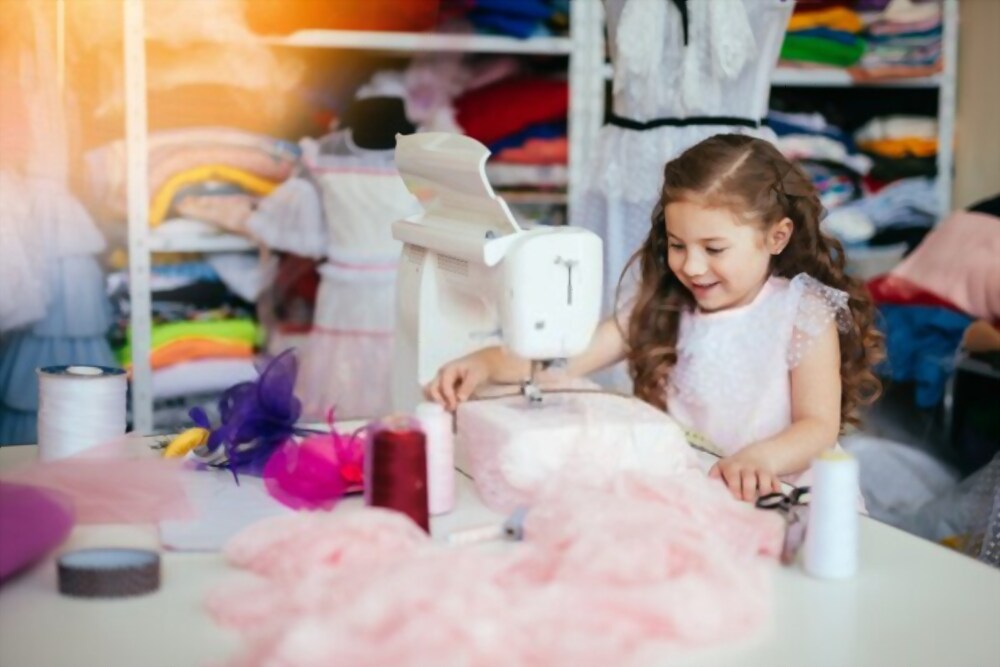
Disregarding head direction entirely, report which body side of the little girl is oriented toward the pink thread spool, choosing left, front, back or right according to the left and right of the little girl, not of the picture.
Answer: front

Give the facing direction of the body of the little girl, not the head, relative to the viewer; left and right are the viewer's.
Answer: facing the viewer and to the left of the viewer

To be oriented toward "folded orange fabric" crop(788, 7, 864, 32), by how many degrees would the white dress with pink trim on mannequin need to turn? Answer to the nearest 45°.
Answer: approximately 90° to its left

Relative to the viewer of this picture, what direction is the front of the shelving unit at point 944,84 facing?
facing the viewer

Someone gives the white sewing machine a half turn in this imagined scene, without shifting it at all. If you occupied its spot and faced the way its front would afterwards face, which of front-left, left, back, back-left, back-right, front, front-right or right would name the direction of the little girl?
back

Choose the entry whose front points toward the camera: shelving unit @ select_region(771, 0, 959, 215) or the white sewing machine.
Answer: the shelving unit

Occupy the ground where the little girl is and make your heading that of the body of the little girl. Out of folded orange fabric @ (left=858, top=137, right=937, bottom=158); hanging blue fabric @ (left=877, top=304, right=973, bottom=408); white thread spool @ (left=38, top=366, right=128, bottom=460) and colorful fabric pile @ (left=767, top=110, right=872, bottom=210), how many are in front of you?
1

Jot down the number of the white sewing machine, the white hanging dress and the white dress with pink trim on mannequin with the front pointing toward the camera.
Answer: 2

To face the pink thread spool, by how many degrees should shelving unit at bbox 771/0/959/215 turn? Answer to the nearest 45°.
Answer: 0° — it already faces it

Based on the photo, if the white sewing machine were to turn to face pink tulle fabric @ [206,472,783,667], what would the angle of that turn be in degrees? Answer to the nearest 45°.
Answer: approximately 135° to its right

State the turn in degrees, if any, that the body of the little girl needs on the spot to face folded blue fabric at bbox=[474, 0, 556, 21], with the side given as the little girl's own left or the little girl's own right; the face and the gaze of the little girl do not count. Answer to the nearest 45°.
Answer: approximately 135° to the little girl's own right

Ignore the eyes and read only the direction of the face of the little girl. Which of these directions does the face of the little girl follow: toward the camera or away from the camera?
toward the camera

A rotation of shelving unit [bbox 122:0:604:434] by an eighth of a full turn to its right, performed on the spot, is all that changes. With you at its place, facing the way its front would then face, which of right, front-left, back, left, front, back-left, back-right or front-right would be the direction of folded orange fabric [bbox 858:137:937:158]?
back-left

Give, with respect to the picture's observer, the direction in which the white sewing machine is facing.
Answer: facing away from the viewer and to the right of the viewer

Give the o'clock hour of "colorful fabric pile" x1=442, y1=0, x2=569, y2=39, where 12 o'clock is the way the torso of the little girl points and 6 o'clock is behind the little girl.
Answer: The colorful fabric pile is roughly at 4 o'clock from the little girl.

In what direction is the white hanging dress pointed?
toward the camera
